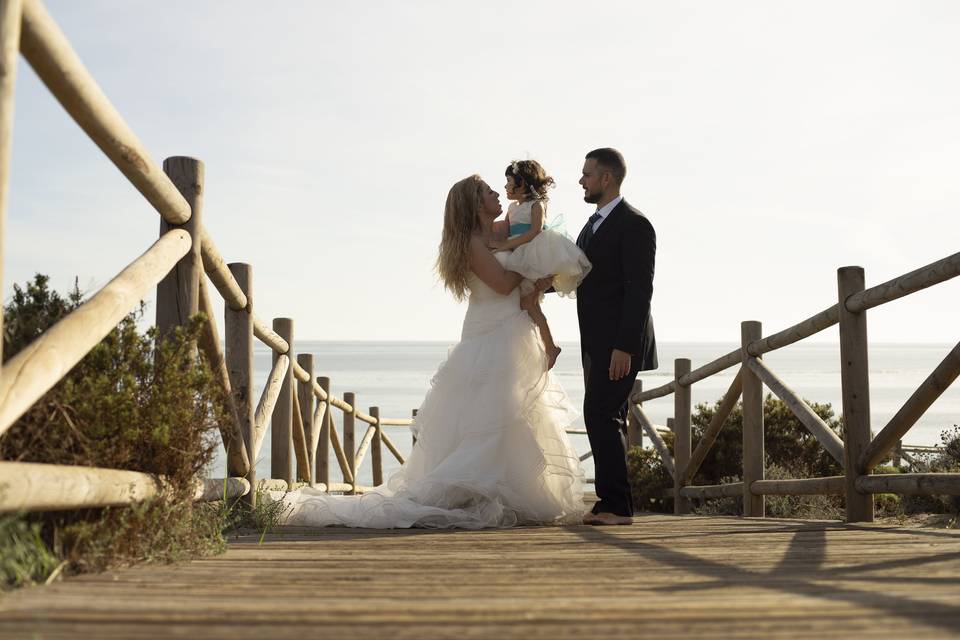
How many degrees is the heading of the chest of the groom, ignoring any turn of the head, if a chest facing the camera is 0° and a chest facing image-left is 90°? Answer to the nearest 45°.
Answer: approximately 90°

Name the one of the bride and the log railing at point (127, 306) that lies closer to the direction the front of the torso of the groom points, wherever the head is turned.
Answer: the bride

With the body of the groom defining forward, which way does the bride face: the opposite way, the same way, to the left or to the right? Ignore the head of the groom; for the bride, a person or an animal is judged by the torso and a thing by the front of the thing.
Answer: the opposite way

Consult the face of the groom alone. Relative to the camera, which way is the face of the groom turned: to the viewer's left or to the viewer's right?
to the viewer's left

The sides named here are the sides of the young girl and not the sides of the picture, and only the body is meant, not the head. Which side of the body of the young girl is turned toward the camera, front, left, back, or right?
left

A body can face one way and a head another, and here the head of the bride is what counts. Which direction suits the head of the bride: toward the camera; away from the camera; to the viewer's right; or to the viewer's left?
to the viewer's right

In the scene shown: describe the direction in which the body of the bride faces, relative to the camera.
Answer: to the viewer's right

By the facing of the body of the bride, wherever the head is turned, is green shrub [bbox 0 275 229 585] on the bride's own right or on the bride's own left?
on the bride's own right

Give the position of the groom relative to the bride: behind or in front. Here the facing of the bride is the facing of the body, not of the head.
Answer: in front
